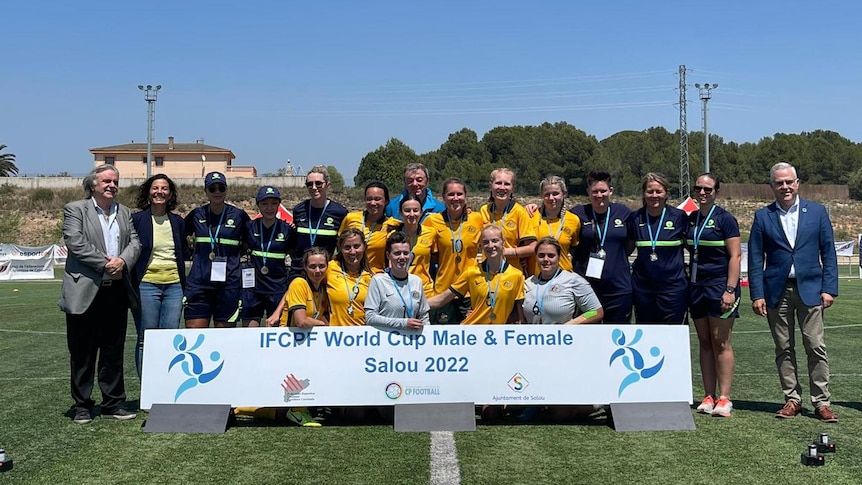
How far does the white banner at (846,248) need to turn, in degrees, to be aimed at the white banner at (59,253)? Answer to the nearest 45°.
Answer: approximately 45° to its right

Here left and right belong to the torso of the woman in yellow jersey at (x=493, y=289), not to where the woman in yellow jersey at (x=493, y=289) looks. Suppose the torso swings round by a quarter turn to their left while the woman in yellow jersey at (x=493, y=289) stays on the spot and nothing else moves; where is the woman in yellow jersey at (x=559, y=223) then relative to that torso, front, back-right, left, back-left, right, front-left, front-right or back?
front-left

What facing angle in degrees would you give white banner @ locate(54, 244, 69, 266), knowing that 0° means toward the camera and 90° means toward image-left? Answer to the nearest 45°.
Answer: approximately 0°
